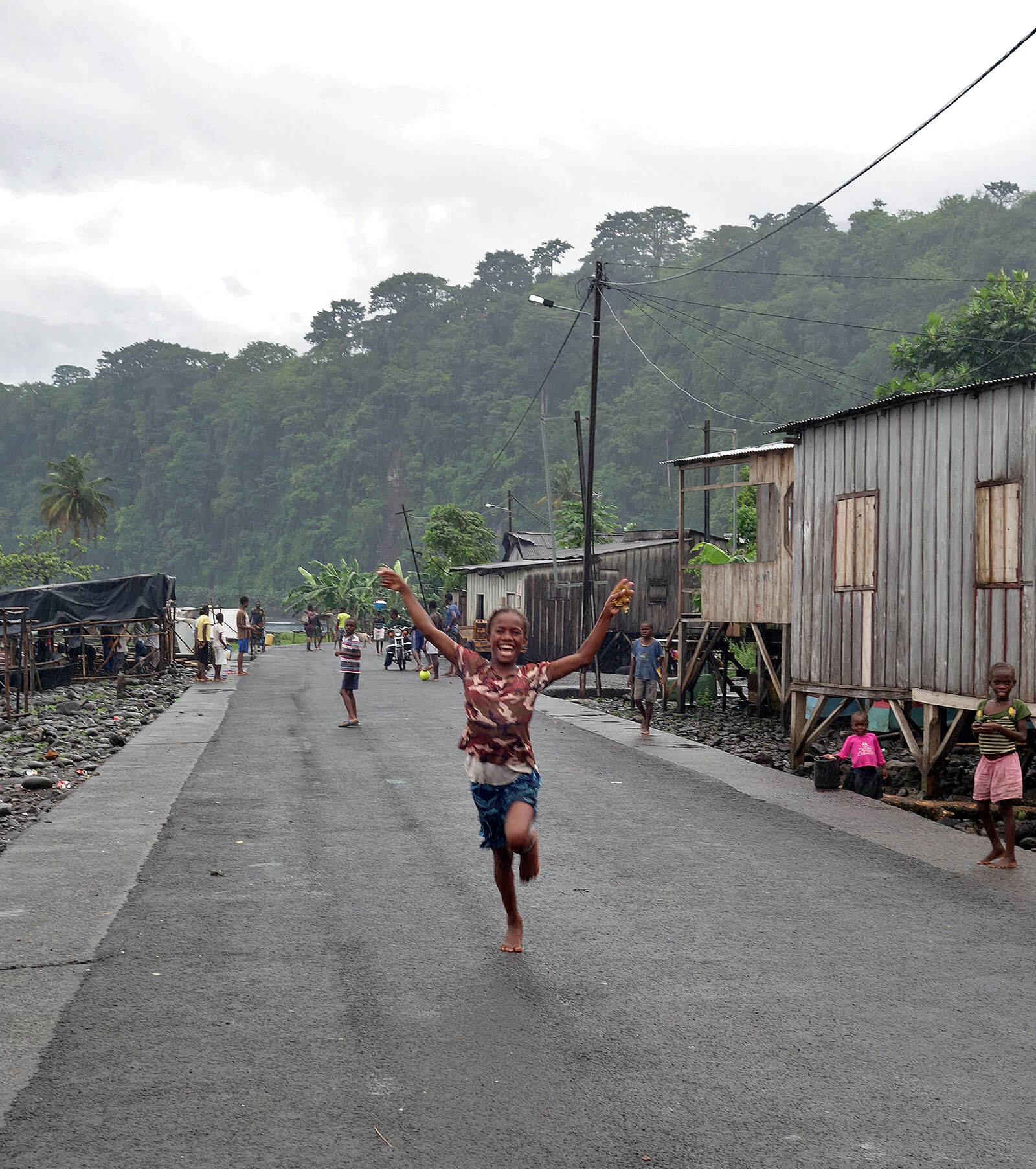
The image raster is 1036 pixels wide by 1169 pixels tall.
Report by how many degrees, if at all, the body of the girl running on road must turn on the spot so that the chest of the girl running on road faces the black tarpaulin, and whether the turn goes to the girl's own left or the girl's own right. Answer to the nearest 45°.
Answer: approximately 135° to the girl's own right

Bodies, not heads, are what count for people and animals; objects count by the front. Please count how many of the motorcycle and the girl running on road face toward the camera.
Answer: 2

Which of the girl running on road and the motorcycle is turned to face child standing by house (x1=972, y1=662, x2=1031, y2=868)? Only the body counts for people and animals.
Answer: the motorcycle

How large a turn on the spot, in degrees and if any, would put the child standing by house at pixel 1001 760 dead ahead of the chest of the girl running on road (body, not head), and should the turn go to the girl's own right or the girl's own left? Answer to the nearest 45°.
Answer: approximately 135° to the girl's own left

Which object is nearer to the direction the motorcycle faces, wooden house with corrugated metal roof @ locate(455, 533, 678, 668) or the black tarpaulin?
the black tarpaulin

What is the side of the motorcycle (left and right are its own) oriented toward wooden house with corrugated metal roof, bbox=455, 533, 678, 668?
left

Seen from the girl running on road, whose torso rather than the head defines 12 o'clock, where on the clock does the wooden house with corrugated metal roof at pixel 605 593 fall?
The wooden house with corrugated metal roof is roughly at 6 o'clock from the girl running on road.

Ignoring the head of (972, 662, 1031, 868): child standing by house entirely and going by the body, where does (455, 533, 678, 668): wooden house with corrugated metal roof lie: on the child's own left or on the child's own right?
on the child's own right

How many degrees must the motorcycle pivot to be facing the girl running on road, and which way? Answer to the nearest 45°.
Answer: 0° — it already faces them
